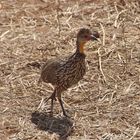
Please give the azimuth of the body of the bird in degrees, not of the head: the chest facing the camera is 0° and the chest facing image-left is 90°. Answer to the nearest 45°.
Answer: approximately 270°
